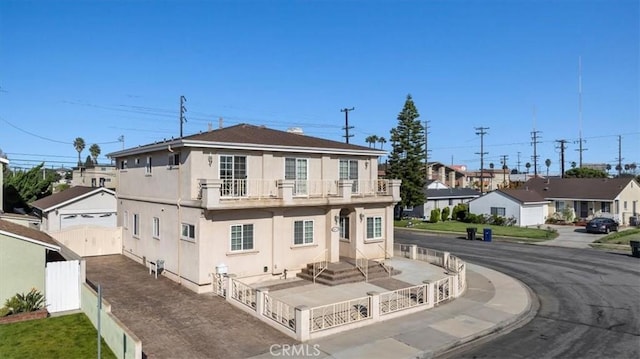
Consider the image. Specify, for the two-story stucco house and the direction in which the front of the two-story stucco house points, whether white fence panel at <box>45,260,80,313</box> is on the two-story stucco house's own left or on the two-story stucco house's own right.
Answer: on the two-story stucco house's own right

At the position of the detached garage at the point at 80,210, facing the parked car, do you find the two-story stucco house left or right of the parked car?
right

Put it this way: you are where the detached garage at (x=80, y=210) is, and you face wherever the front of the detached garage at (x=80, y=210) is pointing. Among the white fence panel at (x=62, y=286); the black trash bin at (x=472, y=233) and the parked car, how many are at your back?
0

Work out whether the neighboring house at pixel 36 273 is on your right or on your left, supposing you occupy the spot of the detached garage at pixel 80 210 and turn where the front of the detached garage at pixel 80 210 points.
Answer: on your right

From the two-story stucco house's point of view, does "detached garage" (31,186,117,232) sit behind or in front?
behind

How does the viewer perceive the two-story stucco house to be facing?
facing the viewer and to the right of the viewer

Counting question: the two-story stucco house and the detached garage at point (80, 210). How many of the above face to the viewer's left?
0

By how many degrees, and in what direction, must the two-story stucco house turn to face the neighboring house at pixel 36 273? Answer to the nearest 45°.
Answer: approximately 90° to its right

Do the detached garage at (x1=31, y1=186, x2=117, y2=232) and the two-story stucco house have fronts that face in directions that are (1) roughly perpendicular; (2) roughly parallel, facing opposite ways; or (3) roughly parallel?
roughly parallel

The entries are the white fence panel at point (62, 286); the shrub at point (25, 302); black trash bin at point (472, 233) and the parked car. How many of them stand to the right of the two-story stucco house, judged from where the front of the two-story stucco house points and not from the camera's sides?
2

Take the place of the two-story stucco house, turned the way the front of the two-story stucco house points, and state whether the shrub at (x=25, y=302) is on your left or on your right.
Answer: on your right

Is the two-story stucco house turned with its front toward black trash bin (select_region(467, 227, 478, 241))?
no

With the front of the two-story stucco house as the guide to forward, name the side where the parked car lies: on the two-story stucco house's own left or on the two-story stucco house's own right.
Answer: on the two-story stucco house's own left
